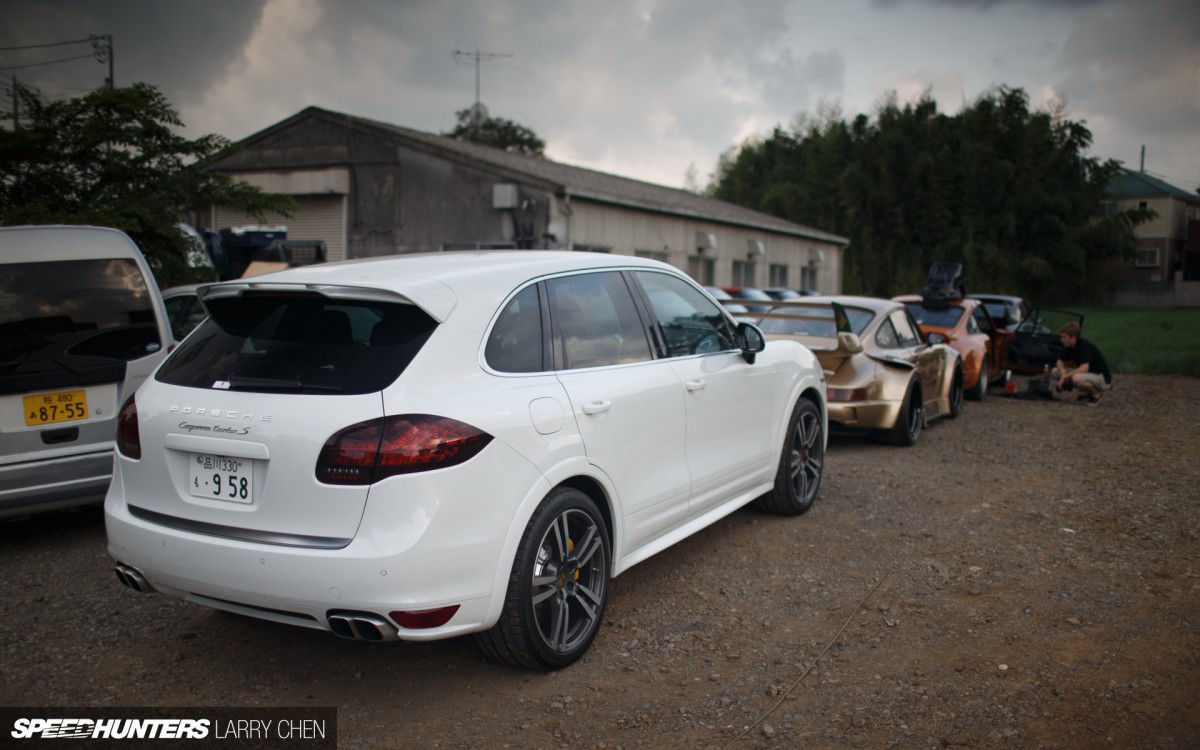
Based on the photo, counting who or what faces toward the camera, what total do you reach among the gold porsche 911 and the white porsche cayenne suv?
0

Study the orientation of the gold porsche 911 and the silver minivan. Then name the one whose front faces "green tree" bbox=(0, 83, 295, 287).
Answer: the silver minivan

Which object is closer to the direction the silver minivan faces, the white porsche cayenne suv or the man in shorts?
the man in shorts

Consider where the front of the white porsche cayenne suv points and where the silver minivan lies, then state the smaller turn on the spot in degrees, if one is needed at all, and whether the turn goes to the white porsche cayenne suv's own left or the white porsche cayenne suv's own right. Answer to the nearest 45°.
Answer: approximately 90° to the white porsche cayenne suv's own left

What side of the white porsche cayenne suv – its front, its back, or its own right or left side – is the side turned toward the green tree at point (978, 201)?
front

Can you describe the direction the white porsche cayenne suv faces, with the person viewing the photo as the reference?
facing away from the viewer and to the right of the viewer

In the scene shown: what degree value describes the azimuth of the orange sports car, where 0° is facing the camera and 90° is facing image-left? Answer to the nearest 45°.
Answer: approximately 225°

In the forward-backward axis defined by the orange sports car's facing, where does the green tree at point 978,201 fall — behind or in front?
in front

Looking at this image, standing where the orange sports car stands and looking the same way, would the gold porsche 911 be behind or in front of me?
behind

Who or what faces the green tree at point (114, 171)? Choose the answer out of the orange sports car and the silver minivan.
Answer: the silver minivan

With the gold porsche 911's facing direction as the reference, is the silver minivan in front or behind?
behind

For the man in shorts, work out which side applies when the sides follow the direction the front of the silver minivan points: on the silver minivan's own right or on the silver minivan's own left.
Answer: on the silver minivan's own right

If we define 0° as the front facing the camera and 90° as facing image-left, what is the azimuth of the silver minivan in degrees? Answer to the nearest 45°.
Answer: approximately 180°

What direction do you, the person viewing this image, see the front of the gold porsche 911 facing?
facing away from the viewer and to the right of the viewer

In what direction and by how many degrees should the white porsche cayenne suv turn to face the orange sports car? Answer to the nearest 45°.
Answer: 0° — it already faces it

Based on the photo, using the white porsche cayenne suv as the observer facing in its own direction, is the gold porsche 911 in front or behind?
in front

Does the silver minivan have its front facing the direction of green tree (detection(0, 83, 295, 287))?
yes
